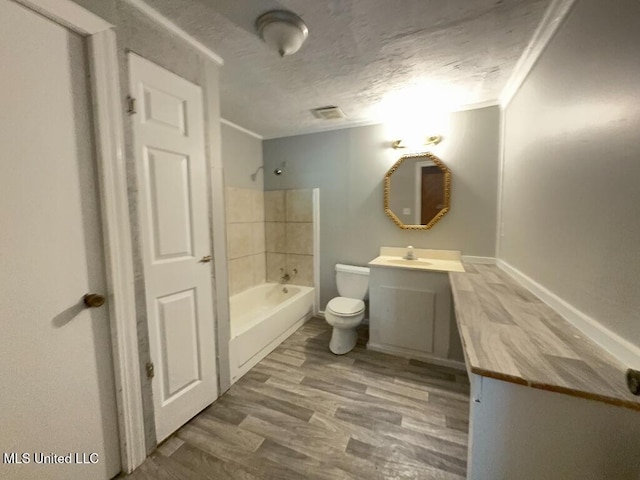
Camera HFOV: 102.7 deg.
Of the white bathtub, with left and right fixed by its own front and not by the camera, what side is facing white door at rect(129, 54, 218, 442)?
right

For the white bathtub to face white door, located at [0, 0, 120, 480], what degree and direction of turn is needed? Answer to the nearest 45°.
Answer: approximately 90° to its right

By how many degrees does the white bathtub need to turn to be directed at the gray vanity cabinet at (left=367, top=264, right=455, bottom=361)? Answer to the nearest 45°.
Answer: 0° — it already faces it

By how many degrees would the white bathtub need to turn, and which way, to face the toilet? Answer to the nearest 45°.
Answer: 0° — it already faces it

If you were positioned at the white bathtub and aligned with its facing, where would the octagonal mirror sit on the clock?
The octagonal mirror is roughly at 11 o'clock from the white bathtub.

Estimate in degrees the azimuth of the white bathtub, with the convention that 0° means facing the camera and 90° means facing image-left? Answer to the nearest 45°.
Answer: approximately 315°

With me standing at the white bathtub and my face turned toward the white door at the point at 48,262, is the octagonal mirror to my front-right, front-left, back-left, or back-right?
back-left
